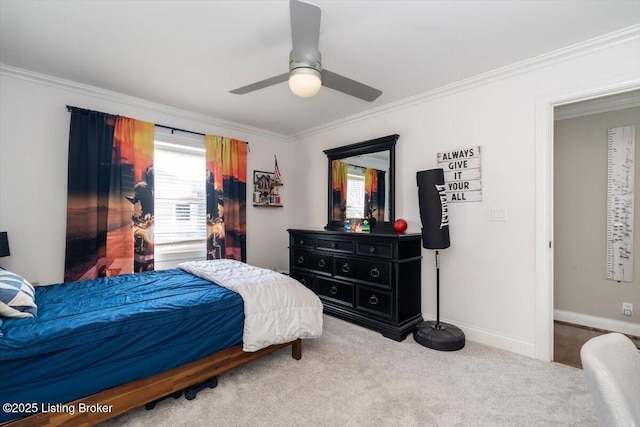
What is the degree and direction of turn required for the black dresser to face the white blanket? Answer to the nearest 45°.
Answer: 0° — it already faces it

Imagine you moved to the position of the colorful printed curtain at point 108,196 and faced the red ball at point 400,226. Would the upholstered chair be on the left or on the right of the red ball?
right

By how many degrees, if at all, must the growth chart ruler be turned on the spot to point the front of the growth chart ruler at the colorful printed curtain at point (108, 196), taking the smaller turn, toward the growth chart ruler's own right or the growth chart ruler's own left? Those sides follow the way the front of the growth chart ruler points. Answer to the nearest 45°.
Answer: approximately 45° to the growth chart ruler's own right

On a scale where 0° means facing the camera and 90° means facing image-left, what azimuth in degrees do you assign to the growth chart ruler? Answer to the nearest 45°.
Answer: approximately 0°

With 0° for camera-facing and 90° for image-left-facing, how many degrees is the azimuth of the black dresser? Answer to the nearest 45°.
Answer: approximately 45°
